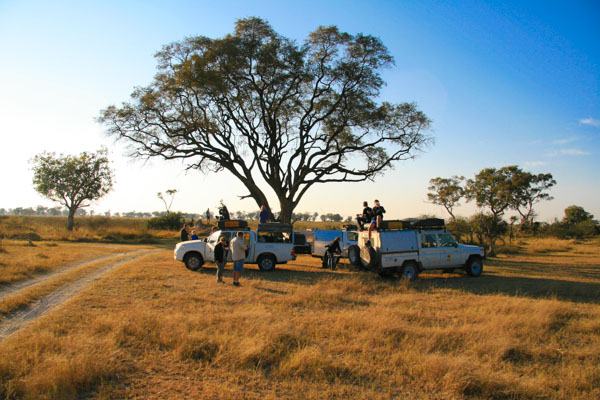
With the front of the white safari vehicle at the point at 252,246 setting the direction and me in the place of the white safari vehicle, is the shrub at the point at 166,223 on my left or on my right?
on my right

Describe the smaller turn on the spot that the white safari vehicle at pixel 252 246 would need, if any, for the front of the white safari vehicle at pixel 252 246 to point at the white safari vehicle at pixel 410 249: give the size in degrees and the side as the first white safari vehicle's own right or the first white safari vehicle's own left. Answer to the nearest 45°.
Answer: approximately 135° to the first white safari vehicle's own left

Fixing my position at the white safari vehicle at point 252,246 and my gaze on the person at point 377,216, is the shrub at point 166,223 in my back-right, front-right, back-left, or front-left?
back-left

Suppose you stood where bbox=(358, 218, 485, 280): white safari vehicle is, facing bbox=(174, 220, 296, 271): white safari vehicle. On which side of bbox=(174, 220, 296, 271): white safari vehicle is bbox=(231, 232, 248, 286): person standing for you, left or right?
left

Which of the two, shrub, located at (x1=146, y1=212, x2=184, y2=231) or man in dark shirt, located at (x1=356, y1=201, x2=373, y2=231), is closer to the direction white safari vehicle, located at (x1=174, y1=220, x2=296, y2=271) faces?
the shrub

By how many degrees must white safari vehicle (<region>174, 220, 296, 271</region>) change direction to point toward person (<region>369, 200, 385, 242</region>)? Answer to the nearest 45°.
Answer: approximately 135° to its left

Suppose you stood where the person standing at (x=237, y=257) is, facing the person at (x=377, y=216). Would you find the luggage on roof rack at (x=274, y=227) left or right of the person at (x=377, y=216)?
left

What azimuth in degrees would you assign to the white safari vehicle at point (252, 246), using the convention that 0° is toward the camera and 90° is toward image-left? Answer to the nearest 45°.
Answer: approximately 90°

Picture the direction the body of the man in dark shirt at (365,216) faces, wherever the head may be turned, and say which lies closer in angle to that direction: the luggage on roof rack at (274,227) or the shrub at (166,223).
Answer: the luggage on roof rack

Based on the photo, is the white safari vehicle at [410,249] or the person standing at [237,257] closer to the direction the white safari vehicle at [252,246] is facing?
the person standing

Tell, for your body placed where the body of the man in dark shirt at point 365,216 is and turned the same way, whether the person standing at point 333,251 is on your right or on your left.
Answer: on your right
